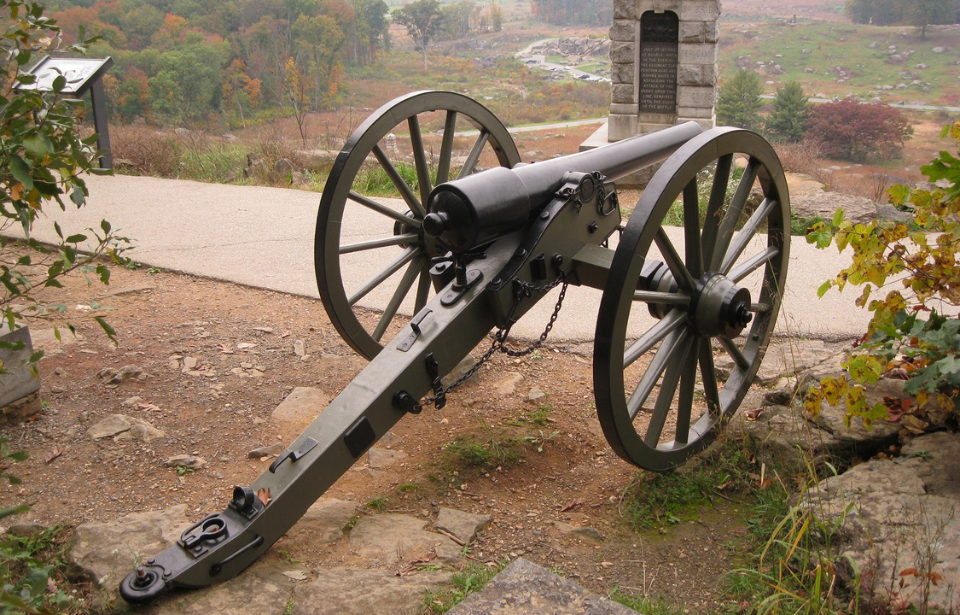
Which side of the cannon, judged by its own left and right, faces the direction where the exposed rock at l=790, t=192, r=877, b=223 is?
front

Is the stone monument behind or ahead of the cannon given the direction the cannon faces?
ahead

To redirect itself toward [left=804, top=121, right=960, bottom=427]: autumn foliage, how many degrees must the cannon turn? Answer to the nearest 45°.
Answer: approximately 45° to its right

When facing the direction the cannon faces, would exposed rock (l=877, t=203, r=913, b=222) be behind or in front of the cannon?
in front

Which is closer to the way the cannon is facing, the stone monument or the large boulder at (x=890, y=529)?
the stone monument

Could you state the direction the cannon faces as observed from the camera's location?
facing away from the viewer and to the right of the viewer

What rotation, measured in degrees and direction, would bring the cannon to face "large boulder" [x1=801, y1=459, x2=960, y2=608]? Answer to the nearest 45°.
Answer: approximately 90° to its right

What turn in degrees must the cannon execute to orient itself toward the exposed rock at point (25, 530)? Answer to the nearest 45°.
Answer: approximately 135° to its left
